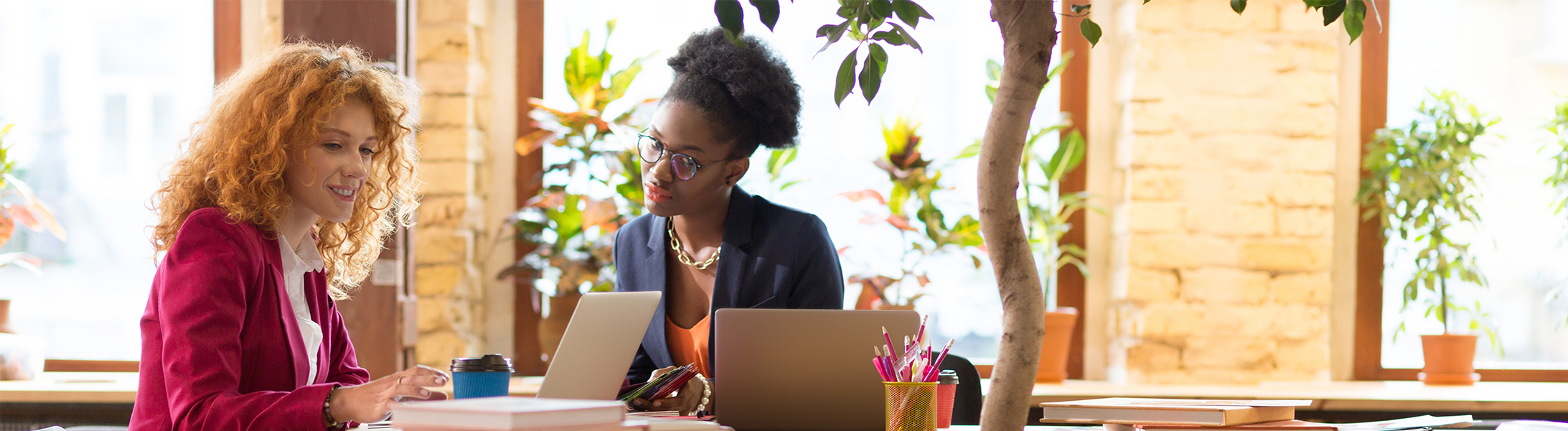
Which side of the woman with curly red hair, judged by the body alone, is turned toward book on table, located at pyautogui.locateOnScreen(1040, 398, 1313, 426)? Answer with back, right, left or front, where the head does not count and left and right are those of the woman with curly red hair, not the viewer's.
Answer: front

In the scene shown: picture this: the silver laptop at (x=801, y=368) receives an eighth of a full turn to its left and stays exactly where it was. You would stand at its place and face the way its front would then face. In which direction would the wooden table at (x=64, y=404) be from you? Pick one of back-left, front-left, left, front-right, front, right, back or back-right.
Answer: front

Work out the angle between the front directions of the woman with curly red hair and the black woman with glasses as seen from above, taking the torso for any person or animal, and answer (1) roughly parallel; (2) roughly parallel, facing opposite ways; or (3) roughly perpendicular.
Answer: roughly perpendicular

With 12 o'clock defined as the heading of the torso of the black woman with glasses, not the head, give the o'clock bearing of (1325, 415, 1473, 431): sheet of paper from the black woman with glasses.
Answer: The sheet of paper is roughly at 9 o'clock from the black woman with glasses.

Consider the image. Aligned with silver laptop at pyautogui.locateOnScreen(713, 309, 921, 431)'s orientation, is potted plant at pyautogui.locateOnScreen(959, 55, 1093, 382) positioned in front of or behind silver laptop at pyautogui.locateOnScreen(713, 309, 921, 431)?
in front

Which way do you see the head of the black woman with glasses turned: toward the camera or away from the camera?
toward the camera

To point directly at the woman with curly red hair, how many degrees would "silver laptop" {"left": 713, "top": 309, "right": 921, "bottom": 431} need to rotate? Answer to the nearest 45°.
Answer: approximately 90° to its left

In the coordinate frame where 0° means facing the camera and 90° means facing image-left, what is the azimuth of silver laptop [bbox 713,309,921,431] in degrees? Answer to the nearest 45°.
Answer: approximately 180°

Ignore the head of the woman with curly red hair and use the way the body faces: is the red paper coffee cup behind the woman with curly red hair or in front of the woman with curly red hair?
in front

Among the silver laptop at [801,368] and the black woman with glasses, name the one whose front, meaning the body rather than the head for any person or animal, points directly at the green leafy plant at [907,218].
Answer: the silver laptop

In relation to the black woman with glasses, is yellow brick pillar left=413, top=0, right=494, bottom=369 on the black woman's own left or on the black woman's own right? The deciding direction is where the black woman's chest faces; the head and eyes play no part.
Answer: on the black woman's own right

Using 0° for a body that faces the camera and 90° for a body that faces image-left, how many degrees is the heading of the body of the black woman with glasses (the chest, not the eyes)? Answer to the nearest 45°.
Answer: approximately 45°

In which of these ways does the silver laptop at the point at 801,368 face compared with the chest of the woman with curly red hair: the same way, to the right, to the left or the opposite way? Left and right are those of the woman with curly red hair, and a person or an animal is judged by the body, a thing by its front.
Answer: to the left

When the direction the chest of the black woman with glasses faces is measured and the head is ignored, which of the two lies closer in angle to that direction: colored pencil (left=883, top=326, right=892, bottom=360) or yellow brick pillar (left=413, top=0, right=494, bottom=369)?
the colored pencil

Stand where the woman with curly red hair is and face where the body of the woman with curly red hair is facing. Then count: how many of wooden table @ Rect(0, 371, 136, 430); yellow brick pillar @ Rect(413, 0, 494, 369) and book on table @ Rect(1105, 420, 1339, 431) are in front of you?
1

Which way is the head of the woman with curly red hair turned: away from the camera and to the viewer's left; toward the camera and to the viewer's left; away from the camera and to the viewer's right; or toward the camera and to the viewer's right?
toward the camera and to the viewer's right

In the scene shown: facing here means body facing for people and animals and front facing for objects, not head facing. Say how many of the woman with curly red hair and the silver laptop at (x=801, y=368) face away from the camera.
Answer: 1
